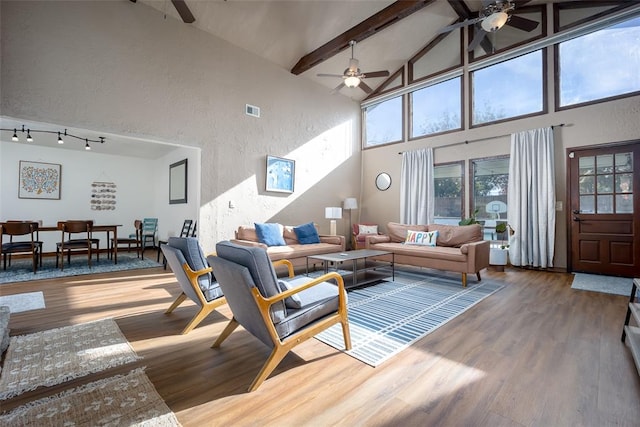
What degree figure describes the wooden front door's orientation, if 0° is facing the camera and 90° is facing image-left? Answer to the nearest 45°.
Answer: approximately 0°

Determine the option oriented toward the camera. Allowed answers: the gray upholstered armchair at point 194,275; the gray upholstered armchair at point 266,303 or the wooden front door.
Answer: the wooden front door

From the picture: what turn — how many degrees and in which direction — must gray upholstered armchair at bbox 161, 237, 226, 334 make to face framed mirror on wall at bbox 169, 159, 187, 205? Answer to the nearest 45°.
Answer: approximately 45° to its left

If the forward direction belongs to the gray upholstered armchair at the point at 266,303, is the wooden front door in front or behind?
in front

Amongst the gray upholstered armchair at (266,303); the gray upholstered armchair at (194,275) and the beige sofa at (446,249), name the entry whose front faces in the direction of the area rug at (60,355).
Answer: the beige sofa

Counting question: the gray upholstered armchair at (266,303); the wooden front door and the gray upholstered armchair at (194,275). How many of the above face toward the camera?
1

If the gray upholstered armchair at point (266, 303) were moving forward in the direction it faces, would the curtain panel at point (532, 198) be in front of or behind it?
in front

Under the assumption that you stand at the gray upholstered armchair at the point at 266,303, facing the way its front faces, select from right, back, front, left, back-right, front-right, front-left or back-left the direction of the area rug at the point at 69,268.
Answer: left

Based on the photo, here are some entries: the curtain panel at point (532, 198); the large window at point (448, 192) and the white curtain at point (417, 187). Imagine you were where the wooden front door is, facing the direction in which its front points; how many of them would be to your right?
3

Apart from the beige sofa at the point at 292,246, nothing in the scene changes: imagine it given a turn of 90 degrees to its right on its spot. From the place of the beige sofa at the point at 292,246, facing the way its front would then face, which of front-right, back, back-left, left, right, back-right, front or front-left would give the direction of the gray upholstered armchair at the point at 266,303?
front-left

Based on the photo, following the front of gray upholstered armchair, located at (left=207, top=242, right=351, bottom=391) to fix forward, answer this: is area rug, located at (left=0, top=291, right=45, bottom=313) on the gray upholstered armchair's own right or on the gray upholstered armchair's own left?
on the gray upholstered armchair's own left

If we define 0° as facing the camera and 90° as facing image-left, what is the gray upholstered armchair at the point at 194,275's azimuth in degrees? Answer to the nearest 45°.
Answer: approximately 225°

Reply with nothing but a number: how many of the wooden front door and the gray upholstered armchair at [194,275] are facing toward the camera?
1
